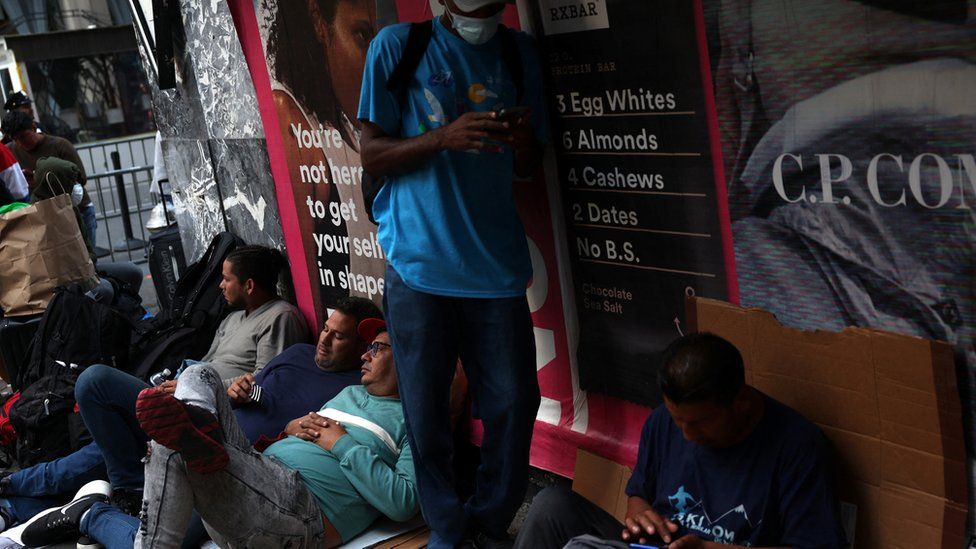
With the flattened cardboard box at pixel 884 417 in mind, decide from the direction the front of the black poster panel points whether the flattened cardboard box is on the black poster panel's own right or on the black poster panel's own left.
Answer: on the black poster panel's own left

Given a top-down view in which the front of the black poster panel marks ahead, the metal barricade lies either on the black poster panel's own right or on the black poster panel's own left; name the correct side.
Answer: on the black poster panel's own right

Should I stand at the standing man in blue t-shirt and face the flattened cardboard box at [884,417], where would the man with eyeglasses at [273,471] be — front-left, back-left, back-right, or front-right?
back-right

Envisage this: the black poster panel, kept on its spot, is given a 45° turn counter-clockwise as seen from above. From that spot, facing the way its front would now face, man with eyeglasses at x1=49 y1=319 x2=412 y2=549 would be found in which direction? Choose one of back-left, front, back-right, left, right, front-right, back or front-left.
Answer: right

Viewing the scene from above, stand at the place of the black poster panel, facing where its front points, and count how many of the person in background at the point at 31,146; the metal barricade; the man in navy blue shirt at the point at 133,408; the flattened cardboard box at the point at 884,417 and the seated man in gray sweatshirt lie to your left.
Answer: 1

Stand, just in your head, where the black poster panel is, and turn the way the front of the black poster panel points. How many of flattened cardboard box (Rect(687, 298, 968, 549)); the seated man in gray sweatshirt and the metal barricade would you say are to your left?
1

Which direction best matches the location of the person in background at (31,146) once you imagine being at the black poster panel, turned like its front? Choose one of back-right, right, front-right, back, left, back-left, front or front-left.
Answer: right

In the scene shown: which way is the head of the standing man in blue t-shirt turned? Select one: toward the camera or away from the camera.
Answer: toward the camera

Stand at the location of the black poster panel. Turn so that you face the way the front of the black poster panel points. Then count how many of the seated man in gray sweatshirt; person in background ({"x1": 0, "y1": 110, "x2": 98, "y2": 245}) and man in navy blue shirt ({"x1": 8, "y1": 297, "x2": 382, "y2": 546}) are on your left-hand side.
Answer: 0

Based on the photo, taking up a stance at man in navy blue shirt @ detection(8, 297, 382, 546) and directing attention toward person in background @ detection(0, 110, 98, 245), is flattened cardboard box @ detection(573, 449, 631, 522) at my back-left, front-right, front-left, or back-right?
back-right

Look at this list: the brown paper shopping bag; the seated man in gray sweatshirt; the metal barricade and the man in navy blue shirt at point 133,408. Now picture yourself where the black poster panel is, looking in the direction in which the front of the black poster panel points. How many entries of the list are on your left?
0

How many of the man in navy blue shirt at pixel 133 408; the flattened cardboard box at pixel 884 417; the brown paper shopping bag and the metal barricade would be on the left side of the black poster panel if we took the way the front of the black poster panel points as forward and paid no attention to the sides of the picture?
1

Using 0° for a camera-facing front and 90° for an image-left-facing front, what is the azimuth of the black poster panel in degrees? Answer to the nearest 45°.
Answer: approximately 45°
